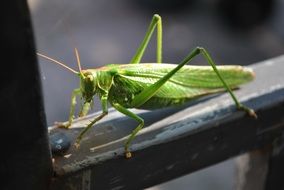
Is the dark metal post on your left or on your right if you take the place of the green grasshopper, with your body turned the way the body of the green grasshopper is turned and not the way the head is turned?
on your left

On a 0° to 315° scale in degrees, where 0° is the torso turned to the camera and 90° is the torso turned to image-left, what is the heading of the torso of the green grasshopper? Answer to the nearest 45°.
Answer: approximately 90°
